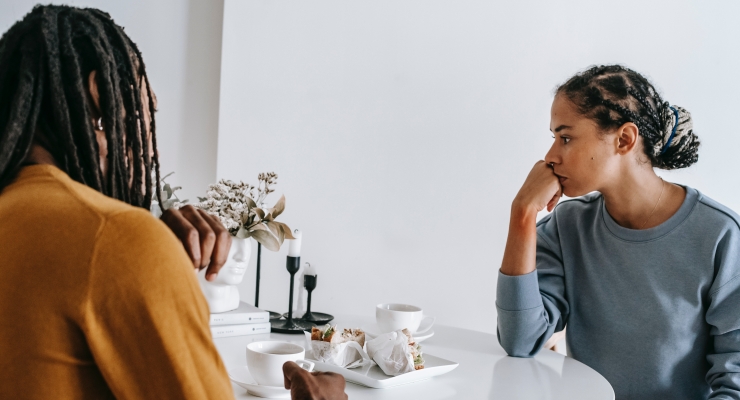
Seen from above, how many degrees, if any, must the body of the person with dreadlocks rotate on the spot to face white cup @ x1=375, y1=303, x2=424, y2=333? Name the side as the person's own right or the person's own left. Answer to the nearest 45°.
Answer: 0° — they already face it

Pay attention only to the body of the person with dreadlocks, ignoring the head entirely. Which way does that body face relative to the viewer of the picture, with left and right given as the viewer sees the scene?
facing away from the viewer and to the right of the viewer

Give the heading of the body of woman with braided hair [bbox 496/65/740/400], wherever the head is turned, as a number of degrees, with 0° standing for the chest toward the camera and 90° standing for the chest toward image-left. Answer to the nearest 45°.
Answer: approximately 45°

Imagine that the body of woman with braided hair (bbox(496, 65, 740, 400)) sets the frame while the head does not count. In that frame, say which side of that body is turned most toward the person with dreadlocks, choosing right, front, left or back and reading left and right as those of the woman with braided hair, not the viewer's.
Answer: front

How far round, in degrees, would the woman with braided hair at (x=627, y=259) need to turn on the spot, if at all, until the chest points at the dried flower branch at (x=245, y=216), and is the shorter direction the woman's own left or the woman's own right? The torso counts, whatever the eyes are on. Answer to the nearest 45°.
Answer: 0° — they already face it

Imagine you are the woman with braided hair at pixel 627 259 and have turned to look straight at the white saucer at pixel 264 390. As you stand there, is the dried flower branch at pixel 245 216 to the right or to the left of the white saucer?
right

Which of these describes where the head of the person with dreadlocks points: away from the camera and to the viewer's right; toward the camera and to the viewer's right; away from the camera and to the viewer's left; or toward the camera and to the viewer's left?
away from the camera and to the viewer's right

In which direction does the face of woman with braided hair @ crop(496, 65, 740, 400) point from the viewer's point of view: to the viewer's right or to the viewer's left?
to the viewer's left

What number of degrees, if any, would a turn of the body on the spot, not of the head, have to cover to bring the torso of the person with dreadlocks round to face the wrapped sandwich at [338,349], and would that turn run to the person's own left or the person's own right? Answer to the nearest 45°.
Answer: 0° — they already face it

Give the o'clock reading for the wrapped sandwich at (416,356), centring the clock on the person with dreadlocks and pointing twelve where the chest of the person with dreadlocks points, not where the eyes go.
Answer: The wrapped sandwich is roughly at 12 o'clock from the person with dreadlocks.

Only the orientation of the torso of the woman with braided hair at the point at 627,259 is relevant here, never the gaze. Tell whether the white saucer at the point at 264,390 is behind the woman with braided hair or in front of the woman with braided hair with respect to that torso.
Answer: in front
